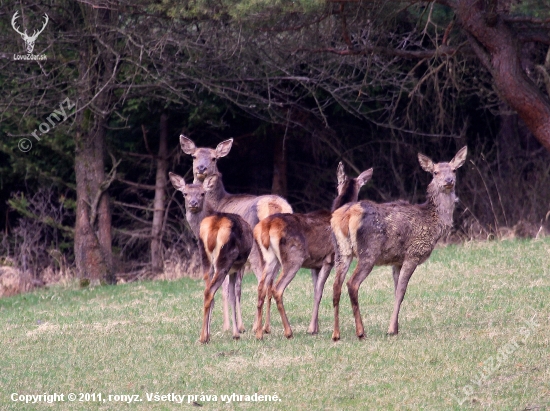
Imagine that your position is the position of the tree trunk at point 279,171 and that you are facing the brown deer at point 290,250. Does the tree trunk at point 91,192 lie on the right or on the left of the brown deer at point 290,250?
right

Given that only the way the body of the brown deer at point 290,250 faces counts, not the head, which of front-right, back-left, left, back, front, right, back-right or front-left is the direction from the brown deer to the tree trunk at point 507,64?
front

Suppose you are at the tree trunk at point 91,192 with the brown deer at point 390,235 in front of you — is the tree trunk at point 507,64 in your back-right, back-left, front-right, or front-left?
front-left

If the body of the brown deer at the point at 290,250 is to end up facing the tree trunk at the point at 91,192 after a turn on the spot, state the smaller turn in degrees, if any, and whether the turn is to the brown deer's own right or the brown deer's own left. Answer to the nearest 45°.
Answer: approximately 90° to the brown deer's own left

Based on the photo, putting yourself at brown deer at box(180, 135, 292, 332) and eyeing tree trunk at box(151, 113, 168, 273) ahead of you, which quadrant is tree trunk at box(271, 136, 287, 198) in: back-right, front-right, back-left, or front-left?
front-right

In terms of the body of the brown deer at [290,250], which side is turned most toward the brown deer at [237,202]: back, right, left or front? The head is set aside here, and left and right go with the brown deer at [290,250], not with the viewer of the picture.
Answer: left

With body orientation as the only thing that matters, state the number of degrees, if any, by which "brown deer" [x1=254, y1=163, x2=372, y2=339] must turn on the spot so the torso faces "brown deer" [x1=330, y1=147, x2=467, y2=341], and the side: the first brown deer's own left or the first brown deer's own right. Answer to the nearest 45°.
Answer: approximately 45° to the first brown deer's own right

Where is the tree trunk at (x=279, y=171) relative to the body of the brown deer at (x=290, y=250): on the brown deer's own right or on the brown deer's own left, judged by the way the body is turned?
on the brown deer's own left

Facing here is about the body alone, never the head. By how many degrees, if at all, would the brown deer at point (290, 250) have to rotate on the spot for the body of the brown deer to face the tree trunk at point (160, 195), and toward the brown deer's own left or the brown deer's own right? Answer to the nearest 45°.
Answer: approximately 45° to the brown deer's own left

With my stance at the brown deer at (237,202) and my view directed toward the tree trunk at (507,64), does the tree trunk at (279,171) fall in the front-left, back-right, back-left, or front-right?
front-left

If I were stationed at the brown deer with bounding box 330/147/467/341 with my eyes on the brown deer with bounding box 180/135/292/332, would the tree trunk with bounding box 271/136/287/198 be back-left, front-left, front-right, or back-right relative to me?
front-right

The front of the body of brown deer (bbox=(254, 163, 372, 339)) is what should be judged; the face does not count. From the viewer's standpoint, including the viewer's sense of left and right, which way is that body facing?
facing away from the viewer and to the right of the viewer
